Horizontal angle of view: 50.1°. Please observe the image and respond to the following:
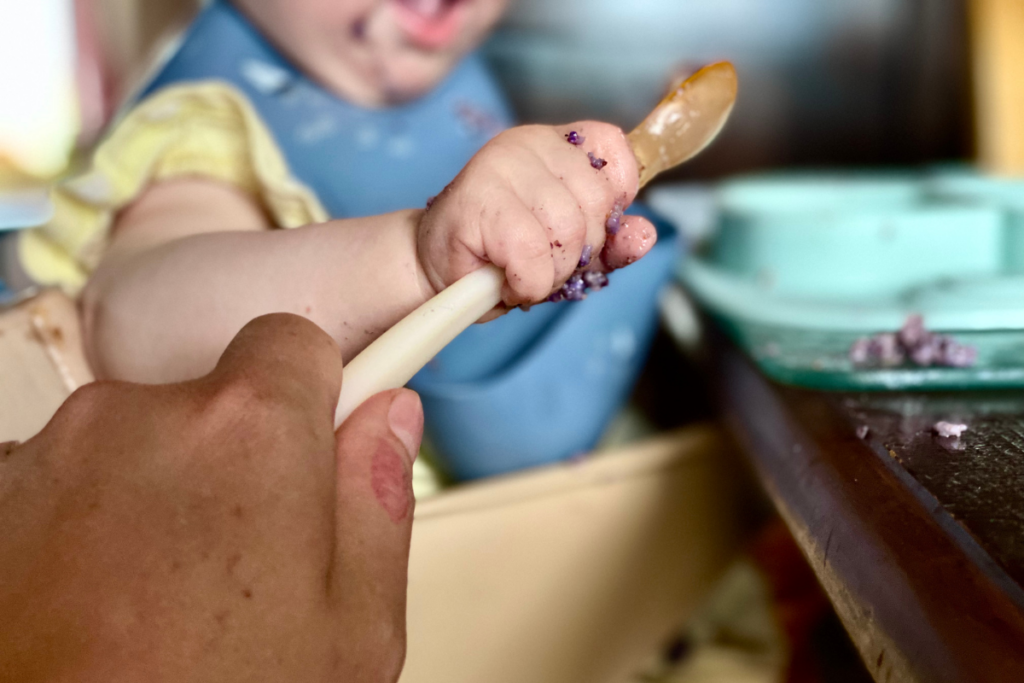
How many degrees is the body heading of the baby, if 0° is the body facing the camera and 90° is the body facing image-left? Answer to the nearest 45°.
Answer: approximately 315°
